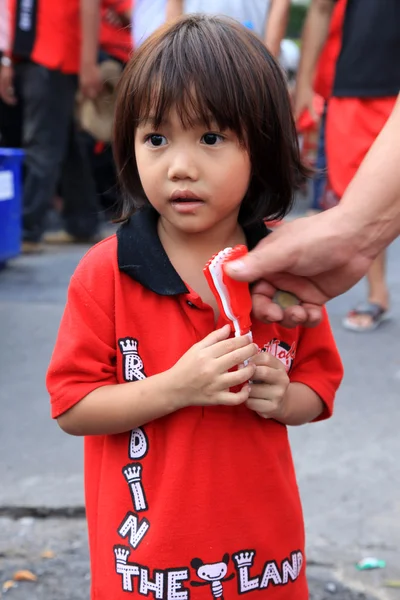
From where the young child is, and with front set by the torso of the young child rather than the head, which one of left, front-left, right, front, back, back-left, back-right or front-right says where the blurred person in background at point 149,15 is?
back

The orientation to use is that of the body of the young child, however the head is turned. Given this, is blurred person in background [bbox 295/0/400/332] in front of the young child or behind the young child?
behind

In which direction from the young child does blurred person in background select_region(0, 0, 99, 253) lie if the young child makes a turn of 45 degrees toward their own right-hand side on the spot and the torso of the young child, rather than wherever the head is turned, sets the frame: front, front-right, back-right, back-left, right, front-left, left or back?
back-right

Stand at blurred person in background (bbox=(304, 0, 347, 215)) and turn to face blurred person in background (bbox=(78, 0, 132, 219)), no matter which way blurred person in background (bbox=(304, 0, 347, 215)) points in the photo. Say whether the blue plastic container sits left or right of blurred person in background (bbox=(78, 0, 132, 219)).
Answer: left

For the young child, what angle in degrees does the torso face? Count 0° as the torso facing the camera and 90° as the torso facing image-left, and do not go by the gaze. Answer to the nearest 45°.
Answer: approximately 0°

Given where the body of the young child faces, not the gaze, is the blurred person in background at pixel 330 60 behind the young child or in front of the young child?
behind

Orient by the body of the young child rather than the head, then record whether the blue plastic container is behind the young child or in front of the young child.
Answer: behind

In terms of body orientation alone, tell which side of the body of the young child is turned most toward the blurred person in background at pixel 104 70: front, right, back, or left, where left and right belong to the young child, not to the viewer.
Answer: back

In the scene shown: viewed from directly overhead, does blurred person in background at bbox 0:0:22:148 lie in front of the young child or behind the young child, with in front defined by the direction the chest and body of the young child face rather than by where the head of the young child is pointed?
behind

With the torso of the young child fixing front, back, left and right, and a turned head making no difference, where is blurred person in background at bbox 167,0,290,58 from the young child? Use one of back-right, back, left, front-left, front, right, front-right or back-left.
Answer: back
